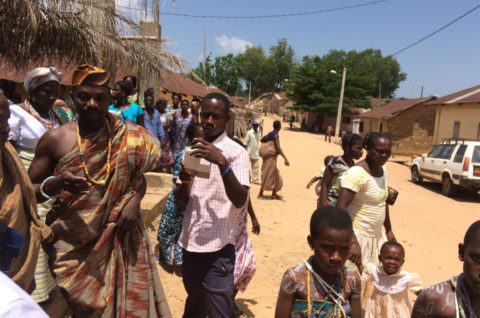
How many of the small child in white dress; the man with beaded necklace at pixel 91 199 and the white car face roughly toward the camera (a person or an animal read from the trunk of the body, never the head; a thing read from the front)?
2

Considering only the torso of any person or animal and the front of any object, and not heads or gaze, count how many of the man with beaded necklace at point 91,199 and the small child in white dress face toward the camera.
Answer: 2

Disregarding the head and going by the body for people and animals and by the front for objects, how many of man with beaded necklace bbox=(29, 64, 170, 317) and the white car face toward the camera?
1

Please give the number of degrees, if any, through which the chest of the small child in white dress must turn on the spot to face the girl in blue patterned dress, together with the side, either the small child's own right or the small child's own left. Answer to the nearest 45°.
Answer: approximately 90° to the small child's own right

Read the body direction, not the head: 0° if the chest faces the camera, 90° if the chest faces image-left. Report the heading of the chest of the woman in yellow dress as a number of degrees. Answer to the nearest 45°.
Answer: approximately 315°

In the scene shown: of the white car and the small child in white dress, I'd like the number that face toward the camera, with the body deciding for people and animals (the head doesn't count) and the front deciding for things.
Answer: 1
